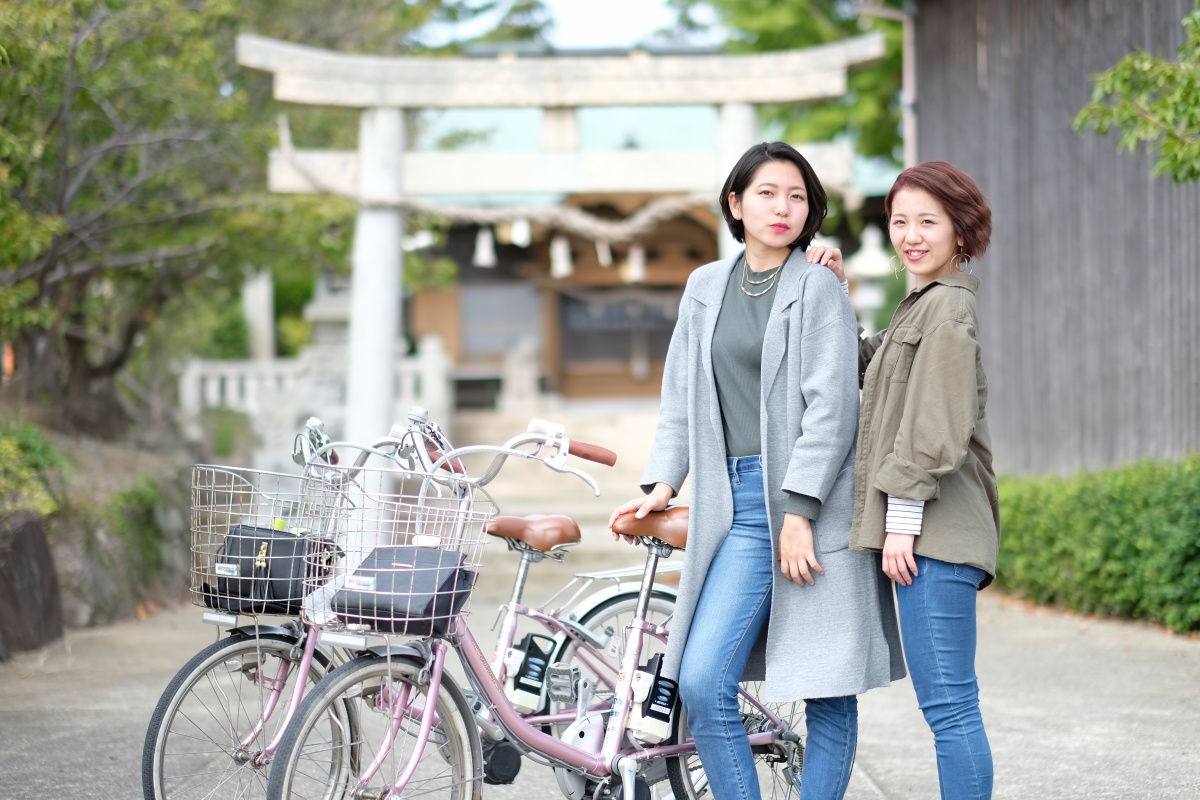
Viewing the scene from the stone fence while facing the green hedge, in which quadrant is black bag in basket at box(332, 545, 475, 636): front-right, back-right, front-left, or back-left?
front-right

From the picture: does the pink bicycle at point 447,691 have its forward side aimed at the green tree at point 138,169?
no

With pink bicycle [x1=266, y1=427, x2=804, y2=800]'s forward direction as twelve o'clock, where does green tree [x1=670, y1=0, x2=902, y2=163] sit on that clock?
The green tree is roughly at 5 o'clock from the pink bicycle.

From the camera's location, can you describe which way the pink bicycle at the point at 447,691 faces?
facing the viewer and to the left of the viewer

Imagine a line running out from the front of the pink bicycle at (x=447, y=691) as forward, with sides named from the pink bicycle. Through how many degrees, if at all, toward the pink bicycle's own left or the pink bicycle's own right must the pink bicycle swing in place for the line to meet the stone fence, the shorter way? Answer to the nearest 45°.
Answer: approximately 135° to the pink bicycle's own right

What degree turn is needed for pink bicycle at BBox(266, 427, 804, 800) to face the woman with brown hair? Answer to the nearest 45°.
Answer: approximately 135° to its left

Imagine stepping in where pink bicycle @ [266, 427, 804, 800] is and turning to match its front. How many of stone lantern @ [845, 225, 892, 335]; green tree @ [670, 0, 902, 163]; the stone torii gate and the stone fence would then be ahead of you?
0

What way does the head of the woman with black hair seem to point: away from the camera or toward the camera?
toward the camera

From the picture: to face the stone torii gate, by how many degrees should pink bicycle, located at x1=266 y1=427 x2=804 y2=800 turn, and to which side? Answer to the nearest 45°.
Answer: approximately 135° to its right

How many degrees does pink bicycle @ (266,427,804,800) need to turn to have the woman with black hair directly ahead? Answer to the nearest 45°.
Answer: approximately 135° to its left

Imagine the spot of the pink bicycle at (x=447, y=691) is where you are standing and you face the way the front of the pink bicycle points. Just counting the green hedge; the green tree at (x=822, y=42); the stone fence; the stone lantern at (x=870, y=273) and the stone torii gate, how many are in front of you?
0

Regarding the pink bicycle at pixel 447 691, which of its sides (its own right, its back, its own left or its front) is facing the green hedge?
back

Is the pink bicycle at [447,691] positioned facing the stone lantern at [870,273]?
no
